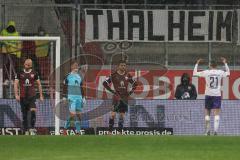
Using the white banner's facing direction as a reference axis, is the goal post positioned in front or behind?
in front

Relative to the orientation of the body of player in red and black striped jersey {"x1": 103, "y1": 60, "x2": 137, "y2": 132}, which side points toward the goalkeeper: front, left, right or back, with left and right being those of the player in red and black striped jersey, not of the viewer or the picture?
right
